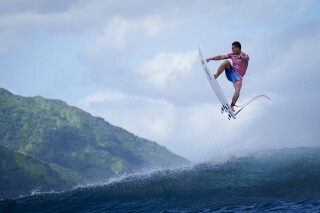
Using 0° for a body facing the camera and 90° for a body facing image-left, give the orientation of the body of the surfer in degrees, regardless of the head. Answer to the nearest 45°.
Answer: approximately 45°
